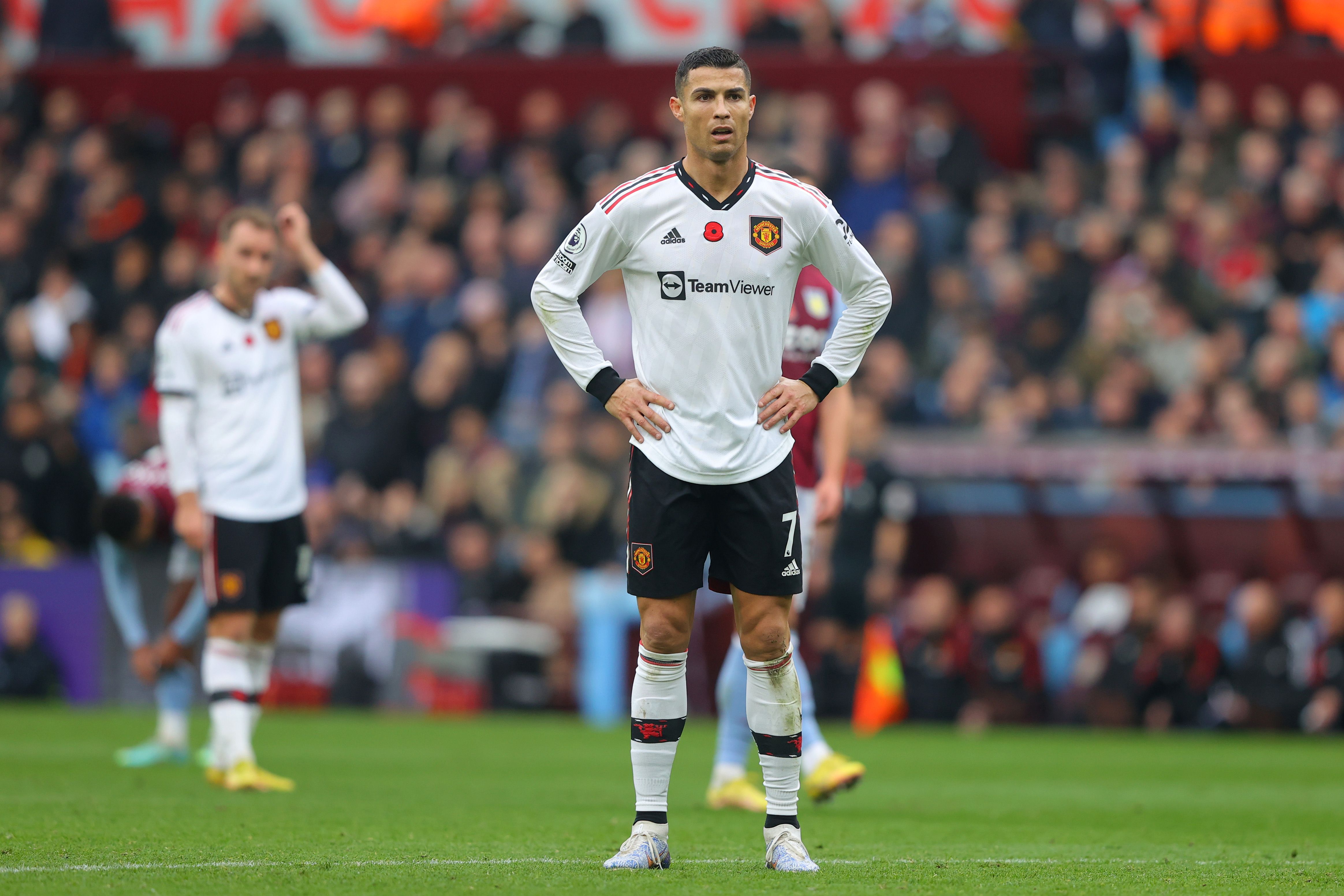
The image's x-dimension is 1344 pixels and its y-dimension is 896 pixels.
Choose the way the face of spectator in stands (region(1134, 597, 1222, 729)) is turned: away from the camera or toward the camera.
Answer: toward the camera

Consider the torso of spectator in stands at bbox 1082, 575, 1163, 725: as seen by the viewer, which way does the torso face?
toward the camera

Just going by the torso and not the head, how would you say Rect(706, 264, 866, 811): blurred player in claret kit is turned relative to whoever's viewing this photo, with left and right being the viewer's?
facing the viewer and to the right of the viewer

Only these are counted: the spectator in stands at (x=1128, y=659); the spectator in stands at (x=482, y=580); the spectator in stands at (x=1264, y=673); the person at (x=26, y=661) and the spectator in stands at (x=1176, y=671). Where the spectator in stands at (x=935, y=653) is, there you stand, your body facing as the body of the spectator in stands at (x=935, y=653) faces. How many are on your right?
2

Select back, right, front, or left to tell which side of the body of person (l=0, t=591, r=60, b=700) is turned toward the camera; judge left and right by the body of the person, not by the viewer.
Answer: front

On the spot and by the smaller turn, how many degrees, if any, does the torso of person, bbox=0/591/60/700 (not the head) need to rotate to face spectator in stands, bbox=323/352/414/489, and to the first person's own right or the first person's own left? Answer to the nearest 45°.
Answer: approximately 90° to the first person's own left

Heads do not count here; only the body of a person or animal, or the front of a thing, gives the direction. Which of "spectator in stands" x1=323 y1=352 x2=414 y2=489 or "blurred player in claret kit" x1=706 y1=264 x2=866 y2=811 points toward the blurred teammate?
the spectator in stands

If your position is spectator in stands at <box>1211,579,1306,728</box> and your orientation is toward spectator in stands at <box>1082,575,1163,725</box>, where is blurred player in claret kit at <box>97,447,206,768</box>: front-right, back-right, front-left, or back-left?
front-left

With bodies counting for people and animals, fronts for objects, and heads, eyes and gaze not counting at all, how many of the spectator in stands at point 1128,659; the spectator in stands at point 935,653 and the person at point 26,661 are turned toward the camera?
3

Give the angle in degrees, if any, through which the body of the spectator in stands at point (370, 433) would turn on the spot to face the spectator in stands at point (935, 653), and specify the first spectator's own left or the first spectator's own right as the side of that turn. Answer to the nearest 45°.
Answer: approximately 45° to the first spectator's own left

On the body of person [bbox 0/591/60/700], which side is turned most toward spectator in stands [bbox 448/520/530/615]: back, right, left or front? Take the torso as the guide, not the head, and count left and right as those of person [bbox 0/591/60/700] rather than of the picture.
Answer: left

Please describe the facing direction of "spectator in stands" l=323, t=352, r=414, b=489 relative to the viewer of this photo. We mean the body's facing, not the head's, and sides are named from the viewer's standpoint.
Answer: facing the viewer

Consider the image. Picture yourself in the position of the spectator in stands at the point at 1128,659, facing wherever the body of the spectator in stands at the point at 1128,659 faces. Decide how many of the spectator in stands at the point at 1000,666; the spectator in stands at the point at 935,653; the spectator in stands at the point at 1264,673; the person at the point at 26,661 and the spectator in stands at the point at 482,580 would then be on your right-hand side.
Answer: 4

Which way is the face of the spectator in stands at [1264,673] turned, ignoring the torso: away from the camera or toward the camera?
toward the camera
